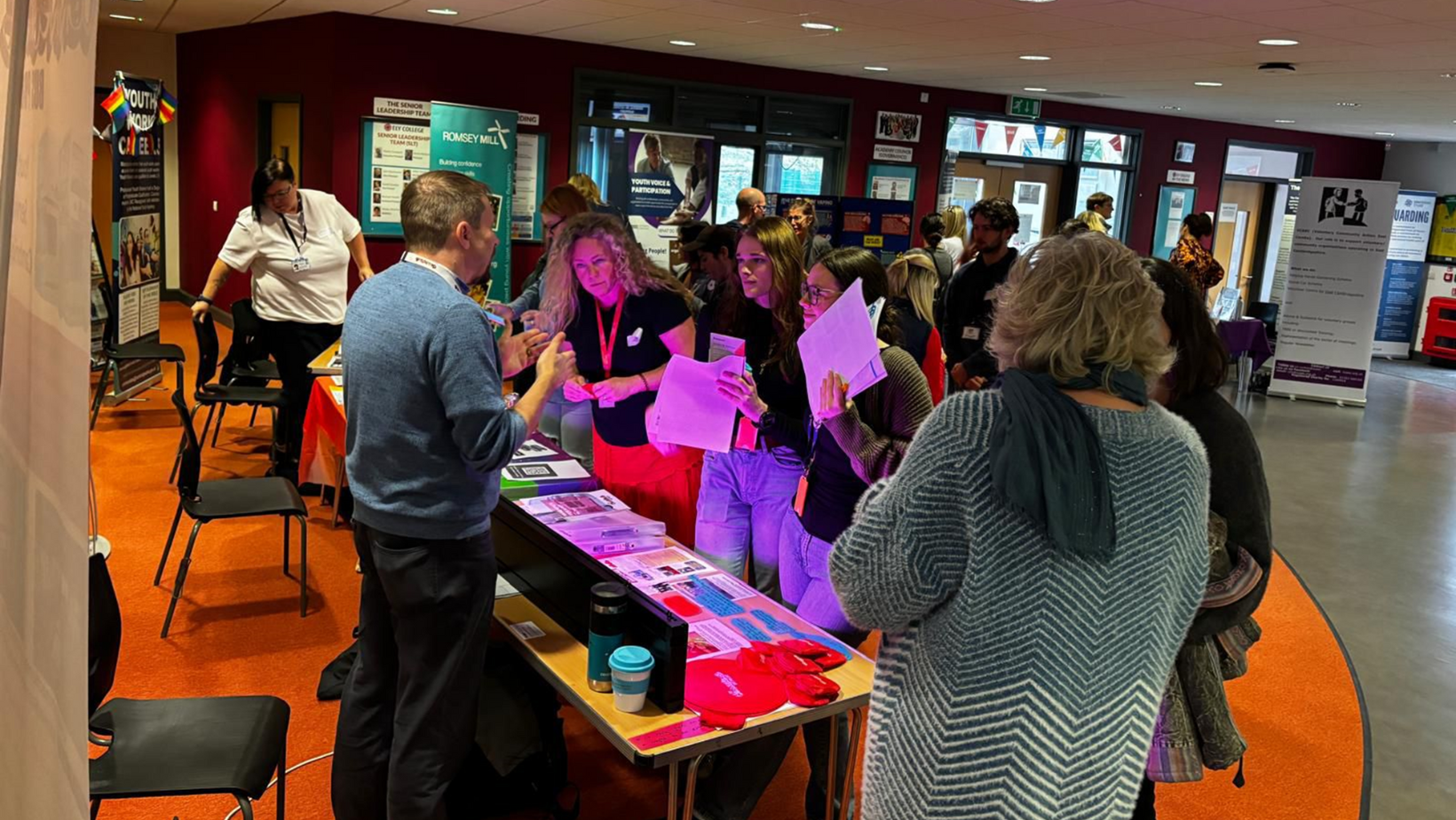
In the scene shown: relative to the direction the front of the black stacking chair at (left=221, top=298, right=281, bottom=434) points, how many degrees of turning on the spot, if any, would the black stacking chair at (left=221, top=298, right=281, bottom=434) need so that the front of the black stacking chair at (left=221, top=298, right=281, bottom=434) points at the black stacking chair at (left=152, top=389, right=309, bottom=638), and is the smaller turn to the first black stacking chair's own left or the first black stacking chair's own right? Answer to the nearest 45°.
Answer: approximately 45° to the first black stacking chair's own right

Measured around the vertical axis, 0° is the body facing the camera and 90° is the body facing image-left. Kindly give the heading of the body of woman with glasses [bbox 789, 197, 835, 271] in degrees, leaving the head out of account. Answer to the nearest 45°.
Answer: approximately 45°

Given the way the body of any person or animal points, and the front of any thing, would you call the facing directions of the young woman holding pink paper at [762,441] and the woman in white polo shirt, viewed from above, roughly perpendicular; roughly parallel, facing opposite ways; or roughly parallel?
roughly perpendicular

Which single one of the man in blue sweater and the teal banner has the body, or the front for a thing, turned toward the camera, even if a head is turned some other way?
the teal banner

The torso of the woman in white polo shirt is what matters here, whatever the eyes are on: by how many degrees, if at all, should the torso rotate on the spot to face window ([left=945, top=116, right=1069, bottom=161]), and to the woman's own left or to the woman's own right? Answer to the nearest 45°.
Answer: approximately 135° to the woman's own left

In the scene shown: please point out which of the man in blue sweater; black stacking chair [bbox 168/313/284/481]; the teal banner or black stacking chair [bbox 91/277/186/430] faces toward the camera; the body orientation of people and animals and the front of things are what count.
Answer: the teal banner

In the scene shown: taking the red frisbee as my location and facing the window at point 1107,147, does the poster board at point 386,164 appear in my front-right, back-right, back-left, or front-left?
front-left

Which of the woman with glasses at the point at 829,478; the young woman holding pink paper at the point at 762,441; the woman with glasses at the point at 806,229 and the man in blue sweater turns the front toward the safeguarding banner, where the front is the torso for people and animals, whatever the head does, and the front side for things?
the man in blue sweater

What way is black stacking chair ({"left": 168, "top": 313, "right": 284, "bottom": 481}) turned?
to the viewer's right

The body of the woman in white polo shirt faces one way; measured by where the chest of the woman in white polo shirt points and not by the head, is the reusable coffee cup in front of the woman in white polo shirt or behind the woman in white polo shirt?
in front

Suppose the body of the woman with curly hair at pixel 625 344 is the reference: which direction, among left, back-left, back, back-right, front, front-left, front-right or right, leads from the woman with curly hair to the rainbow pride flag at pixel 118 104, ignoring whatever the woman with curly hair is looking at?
right

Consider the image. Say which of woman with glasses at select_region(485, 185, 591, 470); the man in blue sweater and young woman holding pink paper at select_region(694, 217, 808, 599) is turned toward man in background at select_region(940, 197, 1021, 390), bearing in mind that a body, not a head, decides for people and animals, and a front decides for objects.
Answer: the man in blue sweater

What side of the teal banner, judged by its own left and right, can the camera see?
front

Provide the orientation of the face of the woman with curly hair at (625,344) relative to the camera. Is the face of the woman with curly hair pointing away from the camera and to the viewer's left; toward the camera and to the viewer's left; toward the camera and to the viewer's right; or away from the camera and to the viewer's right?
toward the camera and to the viewer's left

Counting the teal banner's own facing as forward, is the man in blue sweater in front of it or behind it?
in front

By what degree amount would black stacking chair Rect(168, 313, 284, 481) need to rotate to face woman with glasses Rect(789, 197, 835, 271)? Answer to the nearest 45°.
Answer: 0° — it already faces them

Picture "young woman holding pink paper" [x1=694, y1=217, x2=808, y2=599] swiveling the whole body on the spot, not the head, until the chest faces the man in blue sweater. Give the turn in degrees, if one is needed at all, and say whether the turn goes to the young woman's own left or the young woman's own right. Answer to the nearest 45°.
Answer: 0° — they already face them

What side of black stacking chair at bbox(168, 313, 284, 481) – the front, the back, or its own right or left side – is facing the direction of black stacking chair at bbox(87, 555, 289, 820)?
right

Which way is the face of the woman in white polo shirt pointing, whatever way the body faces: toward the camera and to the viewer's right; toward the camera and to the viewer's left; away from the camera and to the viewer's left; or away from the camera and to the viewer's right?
toward the camera and to the viewer's right
